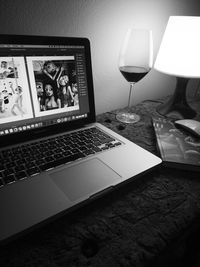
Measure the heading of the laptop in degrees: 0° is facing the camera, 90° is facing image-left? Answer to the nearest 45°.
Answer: approximately 315°
